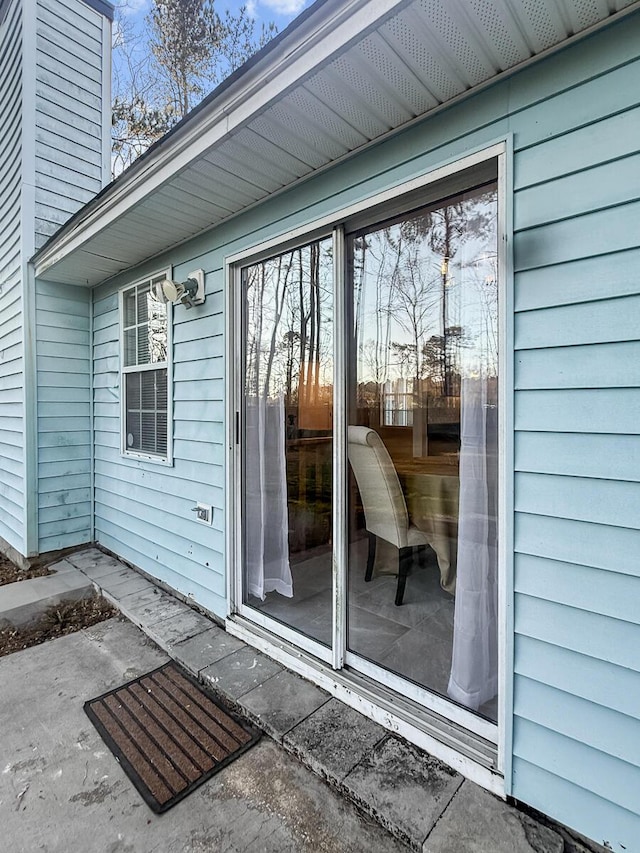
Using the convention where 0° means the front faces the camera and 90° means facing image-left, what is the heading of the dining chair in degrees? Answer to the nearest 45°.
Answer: approximately 225°

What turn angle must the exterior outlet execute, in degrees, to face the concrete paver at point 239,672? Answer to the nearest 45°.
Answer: approximately 45° to its left

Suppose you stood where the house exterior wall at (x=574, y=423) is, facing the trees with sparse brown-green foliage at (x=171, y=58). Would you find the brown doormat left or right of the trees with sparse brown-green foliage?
left

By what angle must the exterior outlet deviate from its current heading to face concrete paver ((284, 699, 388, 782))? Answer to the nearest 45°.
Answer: approximately 45° to its left

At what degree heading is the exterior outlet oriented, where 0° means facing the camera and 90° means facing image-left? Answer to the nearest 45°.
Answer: approximately 45°

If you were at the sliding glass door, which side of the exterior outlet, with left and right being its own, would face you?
left

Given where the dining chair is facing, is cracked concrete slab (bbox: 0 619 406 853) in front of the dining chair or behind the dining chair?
behind

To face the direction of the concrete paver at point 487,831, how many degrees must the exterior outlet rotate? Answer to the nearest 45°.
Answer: approximately 90° to its left

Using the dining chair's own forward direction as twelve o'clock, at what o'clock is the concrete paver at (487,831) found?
The concrete paver is roughly at 4 o'clock from the dining chair.

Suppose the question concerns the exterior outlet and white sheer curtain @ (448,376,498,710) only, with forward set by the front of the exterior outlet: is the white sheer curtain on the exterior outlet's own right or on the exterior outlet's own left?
on the exterior outlet's own left

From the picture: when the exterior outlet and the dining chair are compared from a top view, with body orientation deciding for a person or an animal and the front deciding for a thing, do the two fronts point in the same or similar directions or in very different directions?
very different directions
